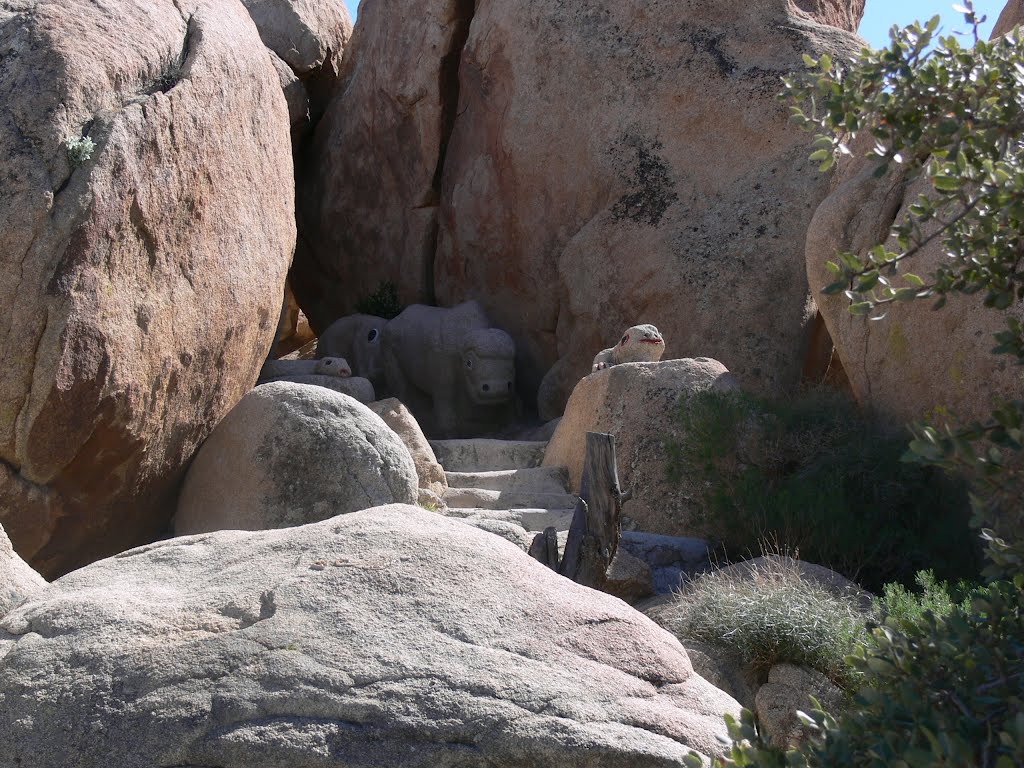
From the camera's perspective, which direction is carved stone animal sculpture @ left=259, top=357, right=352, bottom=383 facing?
to the viewer's right

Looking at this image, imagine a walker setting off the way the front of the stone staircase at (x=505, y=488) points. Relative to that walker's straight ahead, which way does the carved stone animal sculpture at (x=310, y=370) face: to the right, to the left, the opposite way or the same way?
to the left

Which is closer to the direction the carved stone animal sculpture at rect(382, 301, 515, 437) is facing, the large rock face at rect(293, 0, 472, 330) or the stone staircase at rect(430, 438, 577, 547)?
the stone staircase

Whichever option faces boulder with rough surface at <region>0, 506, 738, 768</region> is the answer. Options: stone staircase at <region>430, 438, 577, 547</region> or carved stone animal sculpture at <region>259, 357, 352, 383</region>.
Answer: the stone staircase

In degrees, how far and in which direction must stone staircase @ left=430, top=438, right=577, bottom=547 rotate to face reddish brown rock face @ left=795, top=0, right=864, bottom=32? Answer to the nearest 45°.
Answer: approximately 135° to its left

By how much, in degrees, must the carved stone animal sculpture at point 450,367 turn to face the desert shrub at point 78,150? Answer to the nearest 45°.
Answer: approximately 45° to its right

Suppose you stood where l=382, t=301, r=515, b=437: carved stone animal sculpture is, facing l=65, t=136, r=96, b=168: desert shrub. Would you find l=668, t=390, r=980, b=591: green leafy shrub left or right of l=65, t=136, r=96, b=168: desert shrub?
left

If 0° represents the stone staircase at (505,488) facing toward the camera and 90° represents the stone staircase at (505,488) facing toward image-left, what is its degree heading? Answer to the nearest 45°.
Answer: approximately 0°

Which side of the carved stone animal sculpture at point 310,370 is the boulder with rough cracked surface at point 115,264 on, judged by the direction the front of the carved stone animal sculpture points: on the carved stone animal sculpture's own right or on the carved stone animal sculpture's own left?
on the carved stone animal sculpture's own right

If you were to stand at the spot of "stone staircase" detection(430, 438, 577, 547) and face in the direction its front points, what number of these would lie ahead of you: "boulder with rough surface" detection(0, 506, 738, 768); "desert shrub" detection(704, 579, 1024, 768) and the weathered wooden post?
3

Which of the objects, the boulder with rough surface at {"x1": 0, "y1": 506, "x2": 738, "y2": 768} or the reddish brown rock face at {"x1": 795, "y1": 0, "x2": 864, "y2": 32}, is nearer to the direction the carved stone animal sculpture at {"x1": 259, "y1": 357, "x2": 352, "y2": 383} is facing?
the reddish brown rock face

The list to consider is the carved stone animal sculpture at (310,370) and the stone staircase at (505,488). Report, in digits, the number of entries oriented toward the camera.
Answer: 1
